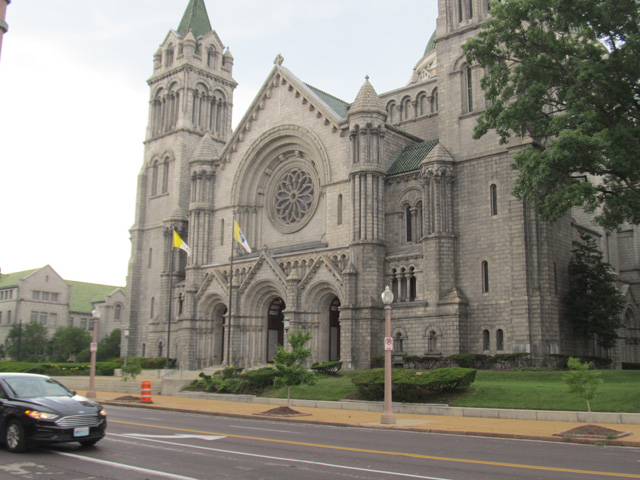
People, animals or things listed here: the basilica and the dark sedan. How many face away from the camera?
0

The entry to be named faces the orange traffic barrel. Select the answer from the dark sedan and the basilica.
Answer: the basilica

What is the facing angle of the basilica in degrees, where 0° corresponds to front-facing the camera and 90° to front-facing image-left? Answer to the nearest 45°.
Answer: approximately 45°

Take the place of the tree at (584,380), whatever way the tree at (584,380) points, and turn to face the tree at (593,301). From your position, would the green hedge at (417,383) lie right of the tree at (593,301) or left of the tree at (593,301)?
left
